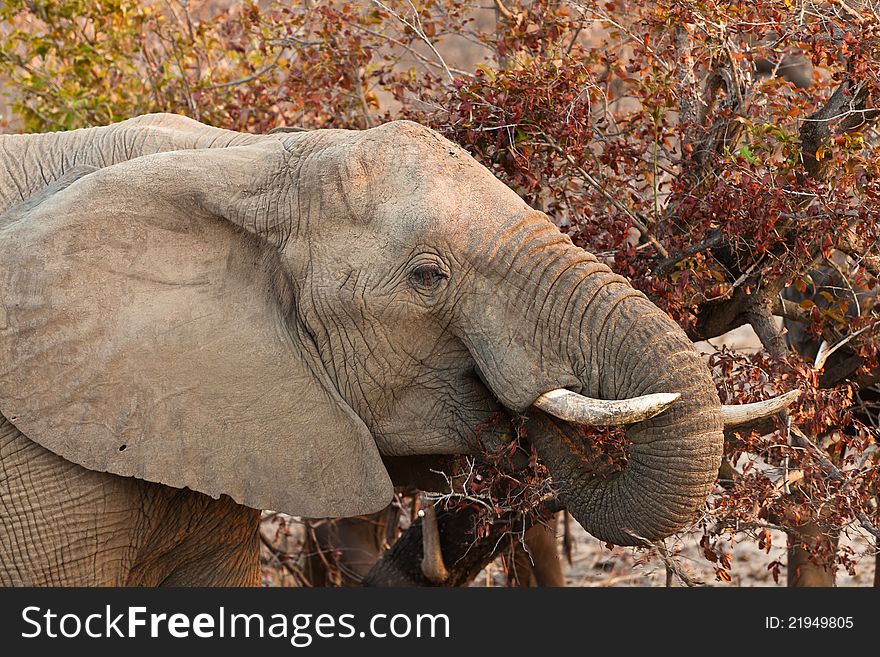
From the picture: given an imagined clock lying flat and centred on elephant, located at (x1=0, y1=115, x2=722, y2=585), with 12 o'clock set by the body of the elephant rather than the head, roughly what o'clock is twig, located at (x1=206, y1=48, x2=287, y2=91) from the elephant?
The twig is roughly at 9 o'clock from the elephant.

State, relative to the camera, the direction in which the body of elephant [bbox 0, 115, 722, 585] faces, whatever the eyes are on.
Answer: to the viewer's right
